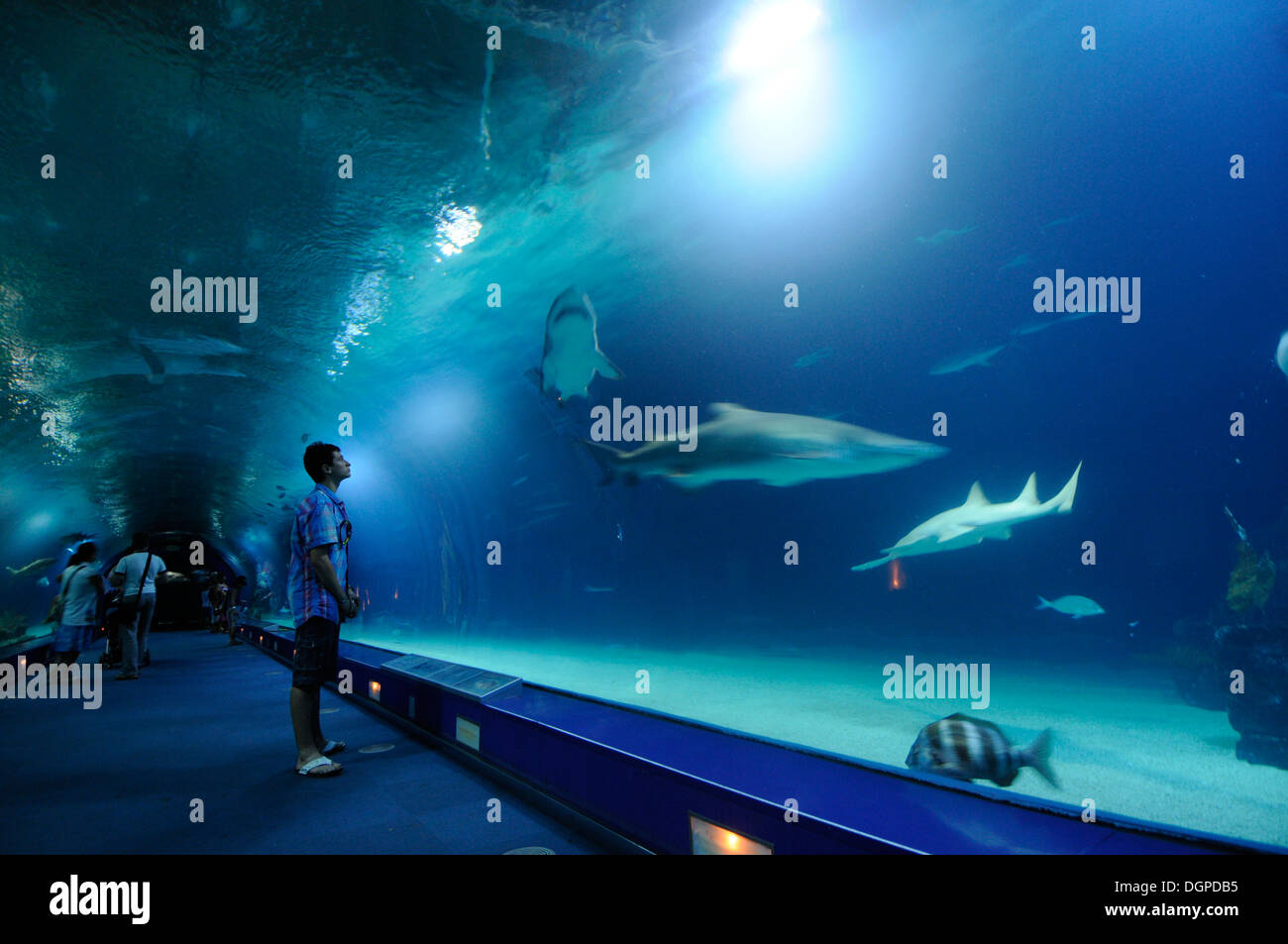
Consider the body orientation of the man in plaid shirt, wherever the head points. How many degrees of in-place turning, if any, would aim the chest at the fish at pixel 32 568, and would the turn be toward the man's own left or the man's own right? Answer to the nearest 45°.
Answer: approximately 90° to the man's own left

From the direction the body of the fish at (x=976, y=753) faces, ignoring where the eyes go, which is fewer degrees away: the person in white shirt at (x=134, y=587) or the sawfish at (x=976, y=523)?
the person in white shirt

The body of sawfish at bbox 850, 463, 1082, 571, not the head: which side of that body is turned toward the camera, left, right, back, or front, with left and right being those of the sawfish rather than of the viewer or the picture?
left

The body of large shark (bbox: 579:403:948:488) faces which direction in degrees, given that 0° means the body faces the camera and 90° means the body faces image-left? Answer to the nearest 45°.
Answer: approximately 270°

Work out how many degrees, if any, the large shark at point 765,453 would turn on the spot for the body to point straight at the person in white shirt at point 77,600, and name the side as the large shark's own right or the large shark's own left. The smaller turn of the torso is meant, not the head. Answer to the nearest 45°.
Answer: approximately 180°

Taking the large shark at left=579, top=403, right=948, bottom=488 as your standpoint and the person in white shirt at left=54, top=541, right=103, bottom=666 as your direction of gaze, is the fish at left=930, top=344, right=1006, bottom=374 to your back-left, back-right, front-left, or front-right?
back-right

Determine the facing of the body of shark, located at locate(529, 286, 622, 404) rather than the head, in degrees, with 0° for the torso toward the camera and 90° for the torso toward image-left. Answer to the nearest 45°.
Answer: approximately 0°

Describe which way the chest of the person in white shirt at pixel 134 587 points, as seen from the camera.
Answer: away from the camera

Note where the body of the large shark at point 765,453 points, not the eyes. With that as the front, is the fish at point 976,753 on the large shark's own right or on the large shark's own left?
on the large shark's own right

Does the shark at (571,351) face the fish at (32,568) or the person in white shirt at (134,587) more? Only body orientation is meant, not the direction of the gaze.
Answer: the person in white shirt

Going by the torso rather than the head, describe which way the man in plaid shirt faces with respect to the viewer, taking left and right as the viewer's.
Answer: facing to the right of the viewer

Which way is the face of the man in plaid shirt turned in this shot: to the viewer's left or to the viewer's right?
to the viewer's right

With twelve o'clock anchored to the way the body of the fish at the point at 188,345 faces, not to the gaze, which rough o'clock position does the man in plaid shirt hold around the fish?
The man in plaid shirt is roughly at 3 o'clock from the fish.
